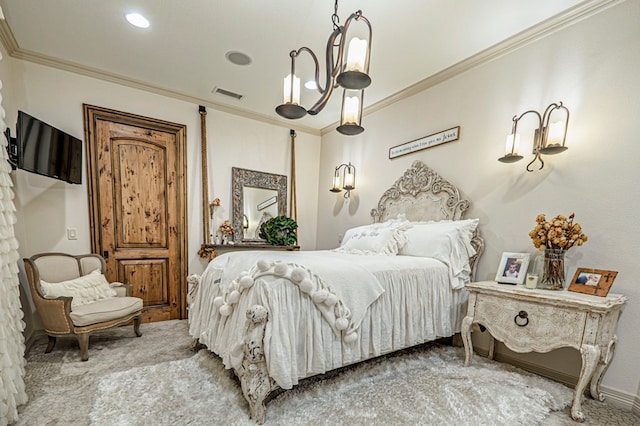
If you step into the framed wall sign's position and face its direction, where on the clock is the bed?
The bed is roughly at 11 o'clock from the framed wall sign.

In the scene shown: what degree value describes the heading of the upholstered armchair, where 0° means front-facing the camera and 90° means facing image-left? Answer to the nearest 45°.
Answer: approximately 315°

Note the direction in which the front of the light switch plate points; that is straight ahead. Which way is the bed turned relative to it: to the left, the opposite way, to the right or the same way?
to the right

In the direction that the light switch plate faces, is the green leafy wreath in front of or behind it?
in front

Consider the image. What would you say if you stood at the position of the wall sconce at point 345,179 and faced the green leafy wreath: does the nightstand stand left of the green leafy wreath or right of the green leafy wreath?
left

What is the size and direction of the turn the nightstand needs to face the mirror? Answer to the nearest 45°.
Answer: approximately 45° to its right

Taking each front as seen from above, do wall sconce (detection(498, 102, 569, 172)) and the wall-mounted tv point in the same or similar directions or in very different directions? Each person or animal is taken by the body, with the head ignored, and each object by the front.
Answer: very different directions

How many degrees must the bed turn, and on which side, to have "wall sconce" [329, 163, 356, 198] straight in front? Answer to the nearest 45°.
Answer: approximately 135° to its right
